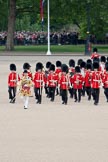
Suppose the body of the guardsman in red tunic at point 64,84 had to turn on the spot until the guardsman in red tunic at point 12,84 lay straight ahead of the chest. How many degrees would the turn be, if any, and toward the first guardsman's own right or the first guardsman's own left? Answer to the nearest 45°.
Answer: approximately 90° to the first guardsman's own right

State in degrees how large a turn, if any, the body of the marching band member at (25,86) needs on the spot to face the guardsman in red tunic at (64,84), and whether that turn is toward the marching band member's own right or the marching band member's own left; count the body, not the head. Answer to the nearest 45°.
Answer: approximately 135° to the marching band member's own left

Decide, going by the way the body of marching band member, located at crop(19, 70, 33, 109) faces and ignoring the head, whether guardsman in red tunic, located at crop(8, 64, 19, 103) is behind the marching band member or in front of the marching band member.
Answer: behind

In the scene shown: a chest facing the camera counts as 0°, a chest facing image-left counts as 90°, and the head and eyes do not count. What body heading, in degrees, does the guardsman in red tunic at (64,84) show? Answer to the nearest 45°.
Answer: approximately 0°

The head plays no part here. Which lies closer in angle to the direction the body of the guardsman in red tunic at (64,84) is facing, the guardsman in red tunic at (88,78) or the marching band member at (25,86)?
the marching band member

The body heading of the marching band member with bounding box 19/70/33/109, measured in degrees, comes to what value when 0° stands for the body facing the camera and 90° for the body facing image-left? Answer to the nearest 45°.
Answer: approximately 0°

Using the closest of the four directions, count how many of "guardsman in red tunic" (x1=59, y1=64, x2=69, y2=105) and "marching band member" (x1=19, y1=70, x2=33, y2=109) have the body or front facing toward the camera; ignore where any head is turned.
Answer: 2
